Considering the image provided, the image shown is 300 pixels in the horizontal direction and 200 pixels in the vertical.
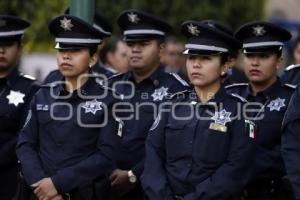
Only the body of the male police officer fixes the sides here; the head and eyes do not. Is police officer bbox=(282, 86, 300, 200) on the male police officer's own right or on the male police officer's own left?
on the male police officer's own left

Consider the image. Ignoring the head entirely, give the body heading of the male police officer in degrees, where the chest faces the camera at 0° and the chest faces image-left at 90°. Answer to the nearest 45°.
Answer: approximately 45°

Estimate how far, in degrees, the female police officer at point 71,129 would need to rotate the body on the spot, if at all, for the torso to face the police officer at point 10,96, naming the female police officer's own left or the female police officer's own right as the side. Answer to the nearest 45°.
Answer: approximately 90° to the female police officer's own right

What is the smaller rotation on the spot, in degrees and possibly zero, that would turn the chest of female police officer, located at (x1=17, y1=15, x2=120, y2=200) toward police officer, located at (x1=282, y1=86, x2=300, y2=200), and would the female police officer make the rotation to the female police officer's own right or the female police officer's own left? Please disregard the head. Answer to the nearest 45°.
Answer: approximately 90° to the female police officer's own left

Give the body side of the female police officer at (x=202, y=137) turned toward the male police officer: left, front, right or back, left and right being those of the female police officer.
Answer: right

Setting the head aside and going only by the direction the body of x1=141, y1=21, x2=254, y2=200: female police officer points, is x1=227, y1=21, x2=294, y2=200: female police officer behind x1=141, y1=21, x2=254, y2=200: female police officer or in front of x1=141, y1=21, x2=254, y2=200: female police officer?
behind

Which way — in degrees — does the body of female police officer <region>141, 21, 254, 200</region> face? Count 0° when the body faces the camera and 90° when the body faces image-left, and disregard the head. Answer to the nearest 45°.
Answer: approximately 45°
